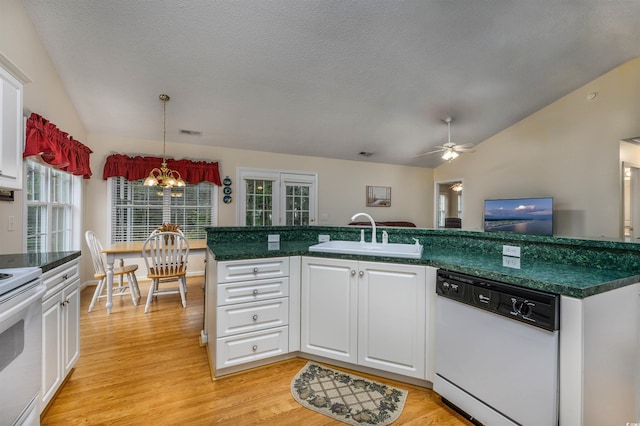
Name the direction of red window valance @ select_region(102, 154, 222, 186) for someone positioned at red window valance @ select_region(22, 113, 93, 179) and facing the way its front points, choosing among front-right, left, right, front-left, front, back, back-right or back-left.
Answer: left

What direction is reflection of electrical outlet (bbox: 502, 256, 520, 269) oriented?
toward the camera

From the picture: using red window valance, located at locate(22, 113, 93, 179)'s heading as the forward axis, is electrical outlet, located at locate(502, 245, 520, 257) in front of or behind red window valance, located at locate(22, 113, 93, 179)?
in front

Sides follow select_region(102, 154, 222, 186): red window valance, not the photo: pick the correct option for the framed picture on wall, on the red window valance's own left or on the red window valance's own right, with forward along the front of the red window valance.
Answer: on the red window valance's own left

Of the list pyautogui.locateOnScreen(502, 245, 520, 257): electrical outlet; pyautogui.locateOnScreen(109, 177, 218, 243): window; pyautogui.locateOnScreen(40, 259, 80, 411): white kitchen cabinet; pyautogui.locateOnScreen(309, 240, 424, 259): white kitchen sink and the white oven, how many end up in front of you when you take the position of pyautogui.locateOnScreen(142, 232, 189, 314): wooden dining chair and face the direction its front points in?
1

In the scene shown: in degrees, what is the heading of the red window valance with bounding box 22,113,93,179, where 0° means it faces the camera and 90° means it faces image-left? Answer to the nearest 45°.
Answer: approximately 315°

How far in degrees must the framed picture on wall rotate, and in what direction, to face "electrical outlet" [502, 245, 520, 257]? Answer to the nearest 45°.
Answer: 0° — it already faces it

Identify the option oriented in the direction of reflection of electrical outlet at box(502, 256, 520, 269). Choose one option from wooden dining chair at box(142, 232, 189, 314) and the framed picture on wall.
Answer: the framed picture on wall

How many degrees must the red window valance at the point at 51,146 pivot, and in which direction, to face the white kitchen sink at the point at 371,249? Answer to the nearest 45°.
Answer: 0° — it already faces it

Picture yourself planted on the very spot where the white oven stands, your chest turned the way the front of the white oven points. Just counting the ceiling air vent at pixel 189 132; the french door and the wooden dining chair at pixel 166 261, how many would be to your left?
3

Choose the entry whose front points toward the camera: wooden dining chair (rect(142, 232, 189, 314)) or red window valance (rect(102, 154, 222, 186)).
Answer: the red window valance

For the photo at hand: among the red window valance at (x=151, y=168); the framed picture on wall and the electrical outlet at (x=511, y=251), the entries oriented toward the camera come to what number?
3

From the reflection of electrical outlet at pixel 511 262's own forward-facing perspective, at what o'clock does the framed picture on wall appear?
The framed picture on wall is roughly at 5 o'clock from the reflection of electrical outlet.

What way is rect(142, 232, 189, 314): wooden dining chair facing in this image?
away from the camera

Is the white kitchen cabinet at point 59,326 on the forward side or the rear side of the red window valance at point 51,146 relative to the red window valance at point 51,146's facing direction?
on the forward side

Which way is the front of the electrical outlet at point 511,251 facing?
toward the camera

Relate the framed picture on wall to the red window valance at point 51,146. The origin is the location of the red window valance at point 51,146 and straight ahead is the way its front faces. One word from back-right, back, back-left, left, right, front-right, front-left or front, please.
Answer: front-left

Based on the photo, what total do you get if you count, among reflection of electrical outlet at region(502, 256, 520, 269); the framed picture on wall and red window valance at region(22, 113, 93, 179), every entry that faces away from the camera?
0

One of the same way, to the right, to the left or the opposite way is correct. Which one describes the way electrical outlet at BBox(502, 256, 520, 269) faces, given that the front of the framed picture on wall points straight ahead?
the same way
